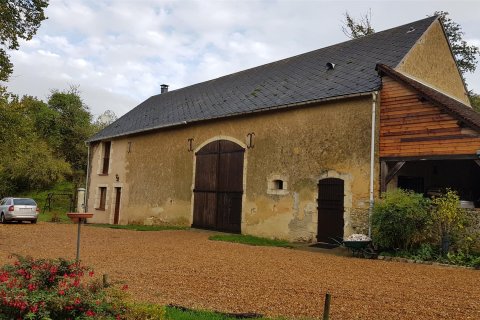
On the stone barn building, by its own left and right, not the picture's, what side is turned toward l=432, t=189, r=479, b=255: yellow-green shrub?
left

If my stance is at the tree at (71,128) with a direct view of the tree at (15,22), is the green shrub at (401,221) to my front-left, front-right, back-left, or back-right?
front-left

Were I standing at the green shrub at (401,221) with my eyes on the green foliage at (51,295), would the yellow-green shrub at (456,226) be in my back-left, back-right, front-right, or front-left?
back-left

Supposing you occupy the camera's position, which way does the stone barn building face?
facing the viewer and to the left of the viewer

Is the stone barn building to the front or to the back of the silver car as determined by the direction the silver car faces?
to the back

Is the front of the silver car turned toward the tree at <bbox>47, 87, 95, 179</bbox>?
no

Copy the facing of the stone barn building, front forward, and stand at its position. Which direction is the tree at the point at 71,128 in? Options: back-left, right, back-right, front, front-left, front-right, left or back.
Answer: right

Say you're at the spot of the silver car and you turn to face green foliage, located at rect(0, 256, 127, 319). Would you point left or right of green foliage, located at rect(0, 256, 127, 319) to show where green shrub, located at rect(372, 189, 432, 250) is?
left

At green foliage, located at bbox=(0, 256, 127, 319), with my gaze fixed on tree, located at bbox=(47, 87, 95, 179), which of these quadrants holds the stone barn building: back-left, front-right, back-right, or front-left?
front-right

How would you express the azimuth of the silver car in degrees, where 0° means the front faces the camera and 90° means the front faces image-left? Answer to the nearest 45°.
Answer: approximately 135°

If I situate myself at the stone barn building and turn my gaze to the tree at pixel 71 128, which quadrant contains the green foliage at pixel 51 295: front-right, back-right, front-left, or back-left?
back-left

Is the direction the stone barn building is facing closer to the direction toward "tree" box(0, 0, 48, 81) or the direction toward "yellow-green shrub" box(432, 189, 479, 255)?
the tree

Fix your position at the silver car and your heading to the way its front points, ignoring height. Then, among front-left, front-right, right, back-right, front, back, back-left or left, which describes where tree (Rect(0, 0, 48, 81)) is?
back-left

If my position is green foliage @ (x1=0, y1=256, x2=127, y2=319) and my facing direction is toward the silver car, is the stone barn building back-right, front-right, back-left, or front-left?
front-right

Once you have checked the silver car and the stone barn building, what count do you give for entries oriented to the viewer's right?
0

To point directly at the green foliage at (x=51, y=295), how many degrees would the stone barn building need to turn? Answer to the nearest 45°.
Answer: approximately 45° to its left

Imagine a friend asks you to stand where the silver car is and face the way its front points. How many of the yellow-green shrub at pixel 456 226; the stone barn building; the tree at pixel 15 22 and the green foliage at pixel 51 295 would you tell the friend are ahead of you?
0
